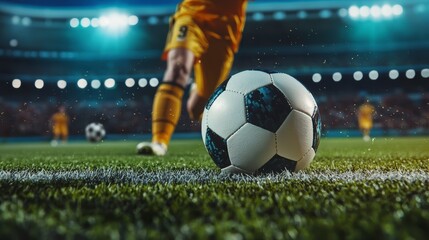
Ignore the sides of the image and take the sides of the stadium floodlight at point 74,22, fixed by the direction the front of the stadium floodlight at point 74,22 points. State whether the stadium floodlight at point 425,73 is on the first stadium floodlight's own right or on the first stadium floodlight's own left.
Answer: on the first stadium floodlight's own left

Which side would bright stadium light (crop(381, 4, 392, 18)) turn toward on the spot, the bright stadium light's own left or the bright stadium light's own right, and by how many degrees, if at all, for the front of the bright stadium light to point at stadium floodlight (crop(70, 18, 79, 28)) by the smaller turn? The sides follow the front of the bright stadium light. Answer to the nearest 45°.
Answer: approximately 90° to the bright stadium light's own right

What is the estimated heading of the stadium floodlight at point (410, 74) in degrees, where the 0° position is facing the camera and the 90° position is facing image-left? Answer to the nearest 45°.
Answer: approximately 0°

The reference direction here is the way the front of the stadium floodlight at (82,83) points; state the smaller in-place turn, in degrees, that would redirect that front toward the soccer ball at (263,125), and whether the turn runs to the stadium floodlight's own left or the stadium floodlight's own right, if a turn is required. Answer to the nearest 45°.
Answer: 0° — it already faces it

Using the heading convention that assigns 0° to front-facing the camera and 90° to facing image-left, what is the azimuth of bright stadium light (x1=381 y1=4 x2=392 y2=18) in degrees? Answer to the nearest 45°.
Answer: approximately 0°

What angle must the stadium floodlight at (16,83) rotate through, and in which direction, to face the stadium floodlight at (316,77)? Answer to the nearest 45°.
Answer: approximately 45° to its left
